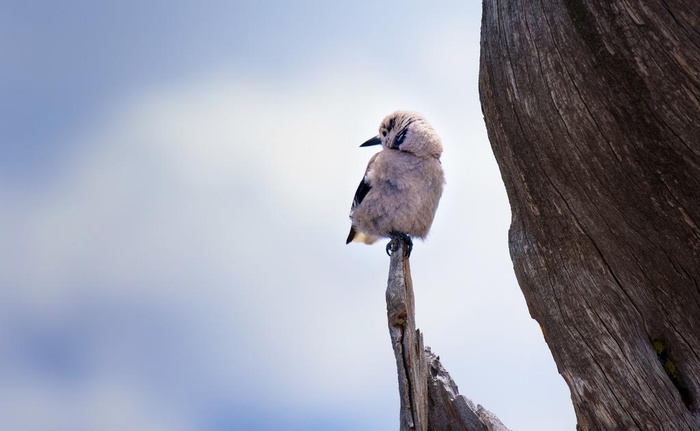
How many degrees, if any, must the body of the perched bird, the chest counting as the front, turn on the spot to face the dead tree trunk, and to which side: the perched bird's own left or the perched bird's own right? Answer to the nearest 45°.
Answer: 0° — it already faces it
